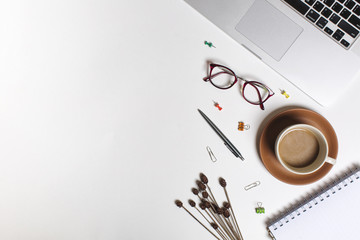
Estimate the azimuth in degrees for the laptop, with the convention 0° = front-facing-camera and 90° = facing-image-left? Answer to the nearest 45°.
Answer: approximately 45°
